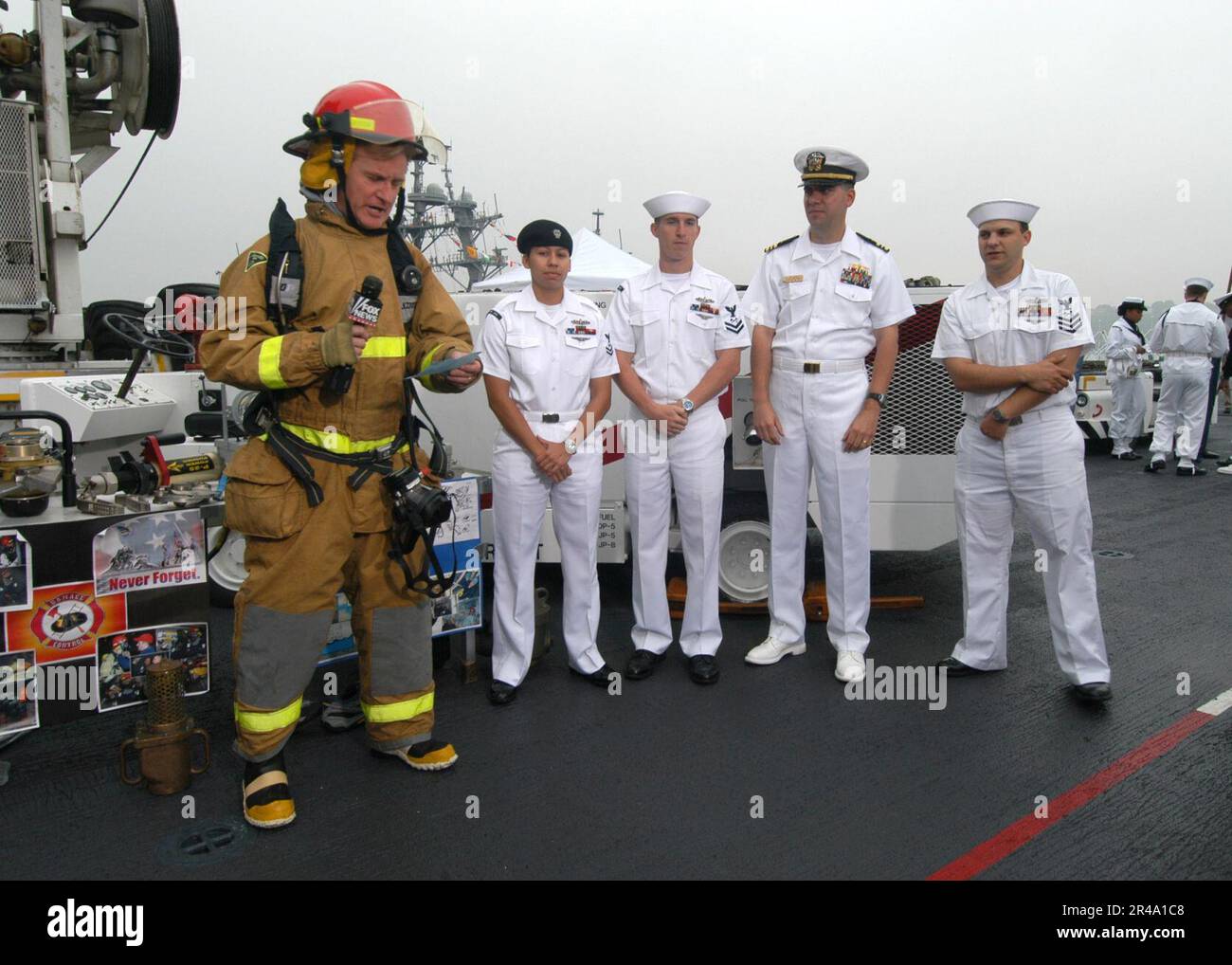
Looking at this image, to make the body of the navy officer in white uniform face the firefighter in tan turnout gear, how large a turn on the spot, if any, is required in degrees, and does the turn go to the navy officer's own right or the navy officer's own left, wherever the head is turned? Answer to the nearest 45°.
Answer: approximately 45° to the navy officer's own right

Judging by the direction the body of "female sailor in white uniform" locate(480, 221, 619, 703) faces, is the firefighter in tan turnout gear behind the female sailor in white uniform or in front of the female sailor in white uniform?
in front

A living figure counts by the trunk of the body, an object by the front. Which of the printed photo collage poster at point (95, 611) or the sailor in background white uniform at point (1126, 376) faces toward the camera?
the printed photo collage poster

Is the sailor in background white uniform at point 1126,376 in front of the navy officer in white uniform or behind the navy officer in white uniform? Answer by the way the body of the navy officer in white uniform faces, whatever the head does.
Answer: behind

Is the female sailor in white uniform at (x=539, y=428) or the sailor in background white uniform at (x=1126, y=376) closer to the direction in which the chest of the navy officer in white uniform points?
the female sailor in white uniform

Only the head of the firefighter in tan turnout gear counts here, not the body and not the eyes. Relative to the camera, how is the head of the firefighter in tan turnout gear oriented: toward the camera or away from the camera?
toward the camera

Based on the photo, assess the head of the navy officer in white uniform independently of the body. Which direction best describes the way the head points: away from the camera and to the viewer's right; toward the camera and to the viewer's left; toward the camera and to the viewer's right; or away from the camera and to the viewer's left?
toward the camera and to the viewer's left

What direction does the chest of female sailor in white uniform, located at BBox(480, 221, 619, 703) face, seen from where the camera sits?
toward the camera

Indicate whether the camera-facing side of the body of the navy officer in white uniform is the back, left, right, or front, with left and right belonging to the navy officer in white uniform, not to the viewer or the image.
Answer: front
